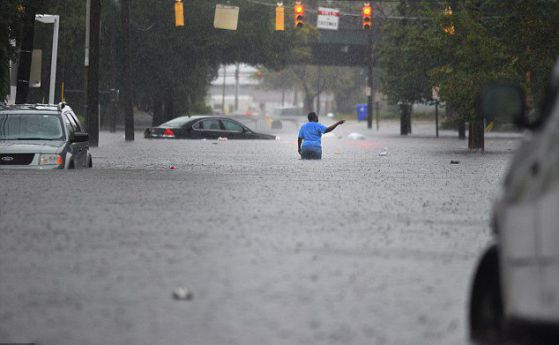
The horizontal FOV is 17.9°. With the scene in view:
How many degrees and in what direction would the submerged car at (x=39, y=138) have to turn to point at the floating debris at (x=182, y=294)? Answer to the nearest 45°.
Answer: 0° — it already faces it

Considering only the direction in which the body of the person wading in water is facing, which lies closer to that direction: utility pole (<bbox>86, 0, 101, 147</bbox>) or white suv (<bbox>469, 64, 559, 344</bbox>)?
the utility pole

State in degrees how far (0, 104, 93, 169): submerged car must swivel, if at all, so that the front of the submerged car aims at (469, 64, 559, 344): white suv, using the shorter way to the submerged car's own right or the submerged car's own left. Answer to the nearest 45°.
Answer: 0° — it already faces it

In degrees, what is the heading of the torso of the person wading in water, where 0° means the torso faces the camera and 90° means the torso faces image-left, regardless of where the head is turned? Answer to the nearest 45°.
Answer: approximately 180°

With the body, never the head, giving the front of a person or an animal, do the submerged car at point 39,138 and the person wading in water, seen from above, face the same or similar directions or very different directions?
very different directions

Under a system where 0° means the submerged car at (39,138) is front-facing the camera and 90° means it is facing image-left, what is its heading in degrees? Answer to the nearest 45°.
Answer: approximately 0°

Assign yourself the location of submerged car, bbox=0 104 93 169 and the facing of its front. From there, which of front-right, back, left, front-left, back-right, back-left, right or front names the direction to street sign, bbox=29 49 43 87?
back

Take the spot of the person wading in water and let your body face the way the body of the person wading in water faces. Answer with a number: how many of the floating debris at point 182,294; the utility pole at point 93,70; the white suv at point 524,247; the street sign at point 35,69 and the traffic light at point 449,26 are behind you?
2

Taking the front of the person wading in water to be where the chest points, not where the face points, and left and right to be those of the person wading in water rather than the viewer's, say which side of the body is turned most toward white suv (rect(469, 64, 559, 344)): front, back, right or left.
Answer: back

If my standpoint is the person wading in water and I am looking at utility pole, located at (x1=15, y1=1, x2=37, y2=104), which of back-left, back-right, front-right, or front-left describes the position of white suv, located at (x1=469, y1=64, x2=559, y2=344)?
back-left

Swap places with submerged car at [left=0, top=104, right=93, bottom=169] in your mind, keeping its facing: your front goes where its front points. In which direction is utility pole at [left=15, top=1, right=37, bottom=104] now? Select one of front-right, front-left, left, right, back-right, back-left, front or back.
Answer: back

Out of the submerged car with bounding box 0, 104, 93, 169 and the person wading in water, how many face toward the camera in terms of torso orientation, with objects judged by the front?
1
